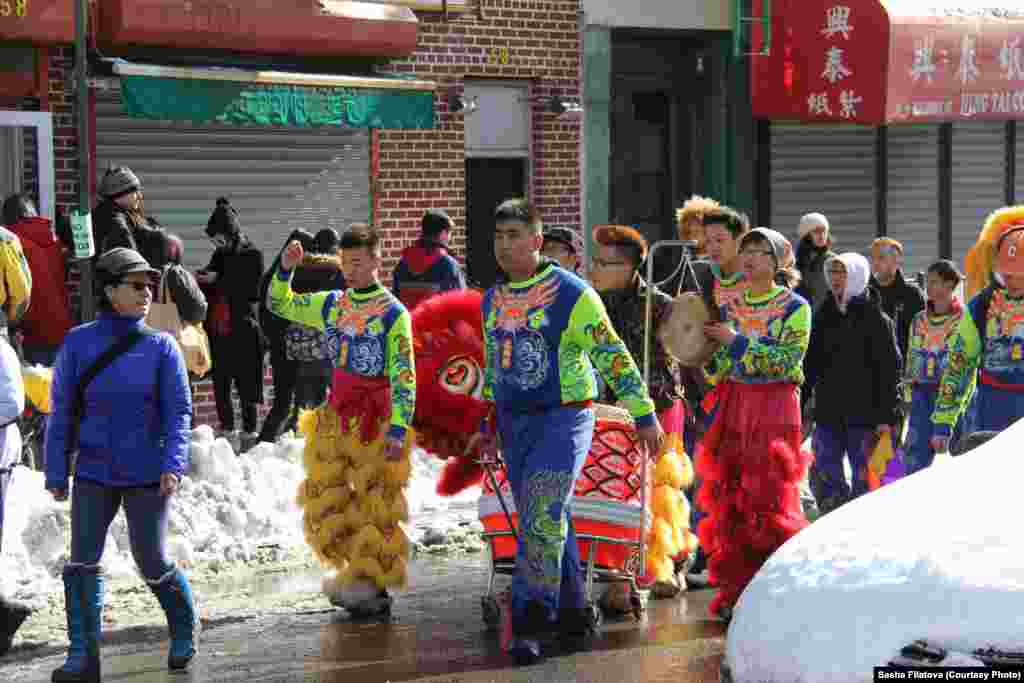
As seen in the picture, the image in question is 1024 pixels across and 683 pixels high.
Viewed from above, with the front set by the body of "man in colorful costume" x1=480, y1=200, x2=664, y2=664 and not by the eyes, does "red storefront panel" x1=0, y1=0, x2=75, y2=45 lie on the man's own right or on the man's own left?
on the man's own right

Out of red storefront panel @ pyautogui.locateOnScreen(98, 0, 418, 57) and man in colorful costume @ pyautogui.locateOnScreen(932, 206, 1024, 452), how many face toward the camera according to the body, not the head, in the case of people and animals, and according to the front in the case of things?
2

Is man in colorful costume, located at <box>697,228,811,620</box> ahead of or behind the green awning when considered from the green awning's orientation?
ahead

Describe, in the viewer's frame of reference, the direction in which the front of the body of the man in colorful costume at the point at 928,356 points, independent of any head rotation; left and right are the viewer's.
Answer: facing the viewer and to the left of the viewer

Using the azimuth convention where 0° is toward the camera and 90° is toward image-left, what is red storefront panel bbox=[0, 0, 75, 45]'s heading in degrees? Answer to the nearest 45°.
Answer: approximately 0°

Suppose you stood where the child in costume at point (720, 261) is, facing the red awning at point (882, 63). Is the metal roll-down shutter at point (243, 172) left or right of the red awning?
left

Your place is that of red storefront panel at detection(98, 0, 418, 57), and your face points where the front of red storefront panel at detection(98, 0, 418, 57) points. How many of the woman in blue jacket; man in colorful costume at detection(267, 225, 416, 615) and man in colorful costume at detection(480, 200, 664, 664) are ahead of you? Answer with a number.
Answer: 3

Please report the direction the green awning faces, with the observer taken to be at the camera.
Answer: facing the viewer

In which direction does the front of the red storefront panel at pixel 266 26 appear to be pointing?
toward the camera

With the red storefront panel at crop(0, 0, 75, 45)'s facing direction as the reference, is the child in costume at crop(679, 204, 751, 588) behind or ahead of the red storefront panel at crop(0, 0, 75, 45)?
ahead

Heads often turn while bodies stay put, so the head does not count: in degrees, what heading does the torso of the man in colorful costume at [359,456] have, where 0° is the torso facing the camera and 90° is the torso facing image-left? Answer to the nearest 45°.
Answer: approximately 45°

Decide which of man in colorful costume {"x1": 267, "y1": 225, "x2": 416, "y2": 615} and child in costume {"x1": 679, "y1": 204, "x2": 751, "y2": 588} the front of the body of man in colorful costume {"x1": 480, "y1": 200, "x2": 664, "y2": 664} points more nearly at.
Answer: the man in colorful costume

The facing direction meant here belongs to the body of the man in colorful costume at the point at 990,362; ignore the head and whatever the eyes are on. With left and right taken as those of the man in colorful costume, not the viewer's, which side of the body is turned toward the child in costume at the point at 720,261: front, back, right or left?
right

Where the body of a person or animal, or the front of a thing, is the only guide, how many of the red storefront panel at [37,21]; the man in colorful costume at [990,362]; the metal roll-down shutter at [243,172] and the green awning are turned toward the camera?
4
